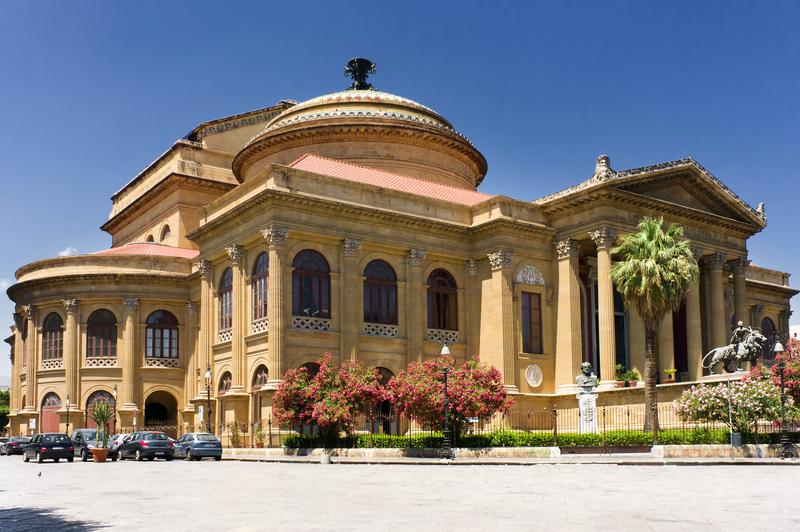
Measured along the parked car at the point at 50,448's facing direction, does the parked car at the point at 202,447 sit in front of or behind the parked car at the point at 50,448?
behind

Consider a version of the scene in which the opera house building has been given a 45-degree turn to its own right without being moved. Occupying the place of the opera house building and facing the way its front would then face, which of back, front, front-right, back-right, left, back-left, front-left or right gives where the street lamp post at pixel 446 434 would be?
front

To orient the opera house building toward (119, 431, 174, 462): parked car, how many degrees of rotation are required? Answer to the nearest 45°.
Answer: approximately 90° to its right

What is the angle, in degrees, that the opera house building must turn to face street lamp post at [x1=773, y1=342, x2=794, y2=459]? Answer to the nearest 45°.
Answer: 0° — it already faces it

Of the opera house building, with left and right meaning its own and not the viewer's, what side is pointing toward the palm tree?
front

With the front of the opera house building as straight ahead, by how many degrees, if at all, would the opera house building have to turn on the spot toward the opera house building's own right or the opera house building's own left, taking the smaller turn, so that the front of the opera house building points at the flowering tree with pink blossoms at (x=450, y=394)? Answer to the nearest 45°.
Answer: approximately 45° to the opera house building's own right

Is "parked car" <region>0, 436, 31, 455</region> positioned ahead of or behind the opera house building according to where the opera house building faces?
behind

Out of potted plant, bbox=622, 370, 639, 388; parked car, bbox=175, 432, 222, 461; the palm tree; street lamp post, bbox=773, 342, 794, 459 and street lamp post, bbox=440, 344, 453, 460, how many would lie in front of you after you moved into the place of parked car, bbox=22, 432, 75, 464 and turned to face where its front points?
0
